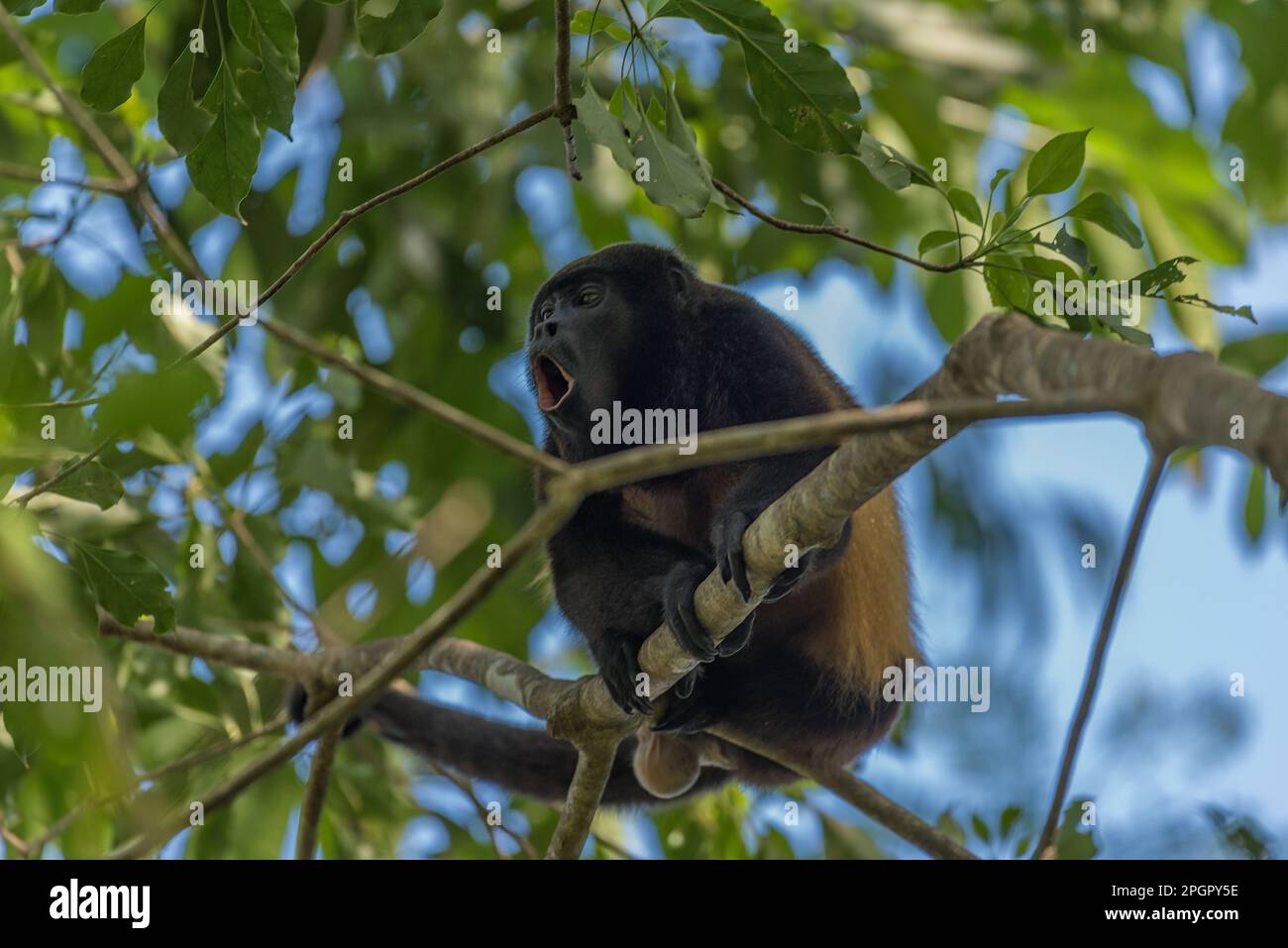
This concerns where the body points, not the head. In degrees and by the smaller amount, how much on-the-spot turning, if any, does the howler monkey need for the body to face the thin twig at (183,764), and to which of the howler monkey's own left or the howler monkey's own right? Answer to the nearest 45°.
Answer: approximately 45° to the howler monkey's own right

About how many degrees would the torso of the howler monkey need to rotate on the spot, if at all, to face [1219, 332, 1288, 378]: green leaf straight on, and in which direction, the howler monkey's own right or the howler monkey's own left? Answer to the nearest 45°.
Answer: approximately 90° to the howler monkey's own left

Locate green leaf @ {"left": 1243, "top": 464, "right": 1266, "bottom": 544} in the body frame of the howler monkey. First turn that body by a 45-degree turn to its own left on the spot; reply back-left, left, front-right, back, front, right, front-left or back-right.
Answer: left

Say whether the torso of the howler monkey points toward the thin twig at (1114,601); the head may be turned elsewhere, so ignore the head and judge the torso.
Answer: no

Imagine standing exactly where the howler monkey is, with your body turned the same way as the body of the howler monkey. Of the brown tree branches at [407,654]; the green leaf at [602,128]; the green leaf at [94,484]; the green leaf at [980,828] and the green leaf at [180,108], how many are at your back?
1

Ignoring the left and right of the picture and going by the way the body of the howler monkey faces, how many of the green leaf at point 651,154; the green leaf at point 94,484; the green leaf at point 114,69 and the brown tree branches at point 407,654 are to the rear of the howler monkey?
0

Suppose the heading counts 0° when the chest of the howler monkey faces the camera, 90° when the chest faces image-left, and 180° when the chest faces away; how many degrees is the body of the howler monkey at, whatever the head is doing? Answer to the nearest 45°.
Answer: approximately 45°

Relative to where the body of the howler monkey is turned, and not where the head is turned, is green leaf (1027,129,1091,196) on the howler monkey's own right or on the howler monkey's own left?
on the howler monkey's own left

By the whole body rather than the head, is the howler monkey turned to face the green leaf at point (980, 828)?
no
